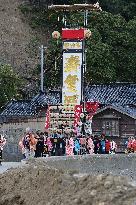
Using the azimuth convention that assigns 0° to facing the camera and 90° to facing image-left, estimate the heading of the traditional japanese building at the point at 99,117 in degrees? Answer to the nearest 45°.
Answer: approximately 0°

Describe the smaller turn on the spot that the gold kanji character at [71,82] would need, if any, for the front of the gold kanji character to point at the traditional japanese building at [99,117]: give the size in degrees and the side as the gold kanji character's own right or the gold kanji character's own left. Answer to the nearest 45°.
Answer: approximately 180°

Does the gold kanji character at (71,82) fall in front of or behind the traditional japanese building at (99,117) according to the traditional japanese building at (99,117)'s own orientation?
in front

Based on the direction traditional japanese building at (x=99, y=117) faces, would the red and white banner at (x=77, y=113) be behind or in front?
in front

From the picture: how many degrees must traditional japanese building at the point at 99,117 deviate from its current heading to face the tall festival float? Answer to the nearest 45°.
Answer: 0° — it already faces it
